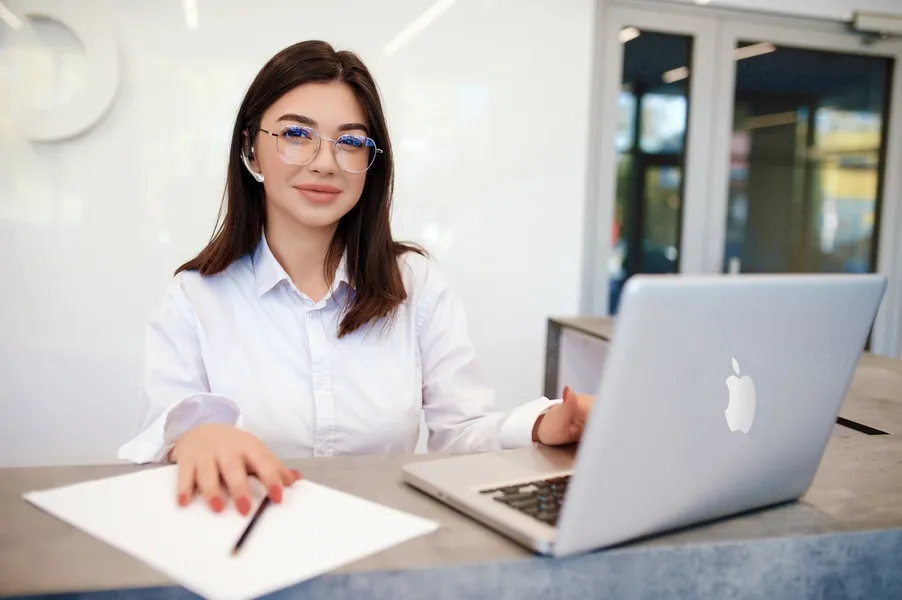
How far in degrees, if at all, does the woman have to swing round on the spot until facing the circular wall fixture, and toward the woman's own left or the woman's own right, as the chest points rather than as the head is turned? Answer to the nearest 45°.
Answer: approximately 135° to the woman's own right

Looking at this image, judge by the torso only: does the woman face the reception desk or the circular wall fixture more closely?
the reception desk

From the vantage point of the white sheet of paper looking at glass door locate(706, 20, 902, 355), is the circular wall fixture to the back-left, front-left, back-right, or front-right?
front-left

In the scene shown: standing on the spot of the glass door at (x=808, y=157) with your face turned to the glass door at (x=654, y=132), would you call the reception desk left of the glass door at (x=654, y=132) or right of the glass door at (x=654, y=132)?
left

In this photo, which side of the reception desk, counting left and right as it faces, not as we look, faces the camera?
front

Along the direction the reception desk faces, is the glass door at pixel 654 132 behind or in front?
behind

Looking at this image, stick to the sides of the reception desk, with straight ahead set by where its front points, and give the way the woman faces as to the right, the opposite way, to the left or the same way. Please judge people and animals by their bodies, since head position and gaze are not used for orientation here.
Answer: the same way

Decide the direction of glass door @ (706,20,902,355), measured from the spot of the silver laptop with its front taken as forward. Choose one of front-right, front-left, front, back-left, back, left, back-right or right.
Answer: front-right

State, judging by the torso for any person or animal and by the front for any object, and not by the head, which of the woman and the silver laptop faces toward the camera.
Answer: the woman

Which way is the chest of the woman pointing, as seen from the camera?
toward the camera

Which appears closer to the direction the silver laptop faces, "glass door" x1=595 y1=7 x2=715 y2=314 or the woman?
the woman

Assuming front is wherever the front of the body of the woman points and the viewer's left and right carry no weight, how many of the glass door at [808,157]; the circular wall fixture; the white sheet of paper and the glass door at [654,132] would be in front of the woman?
1

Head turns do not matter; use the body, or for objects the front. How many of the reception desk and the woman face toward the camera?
2

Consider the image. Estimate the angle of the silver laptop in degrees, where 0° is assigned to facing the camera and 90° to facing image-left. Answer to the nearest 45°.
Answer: approximately 135°

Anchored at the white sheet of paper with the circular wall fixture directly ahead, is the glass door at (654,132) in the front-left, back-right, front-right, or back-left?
front-right

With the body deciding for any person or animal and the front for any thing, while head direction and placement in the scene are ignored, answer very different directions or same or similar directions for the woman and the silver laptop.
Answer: very different directions
